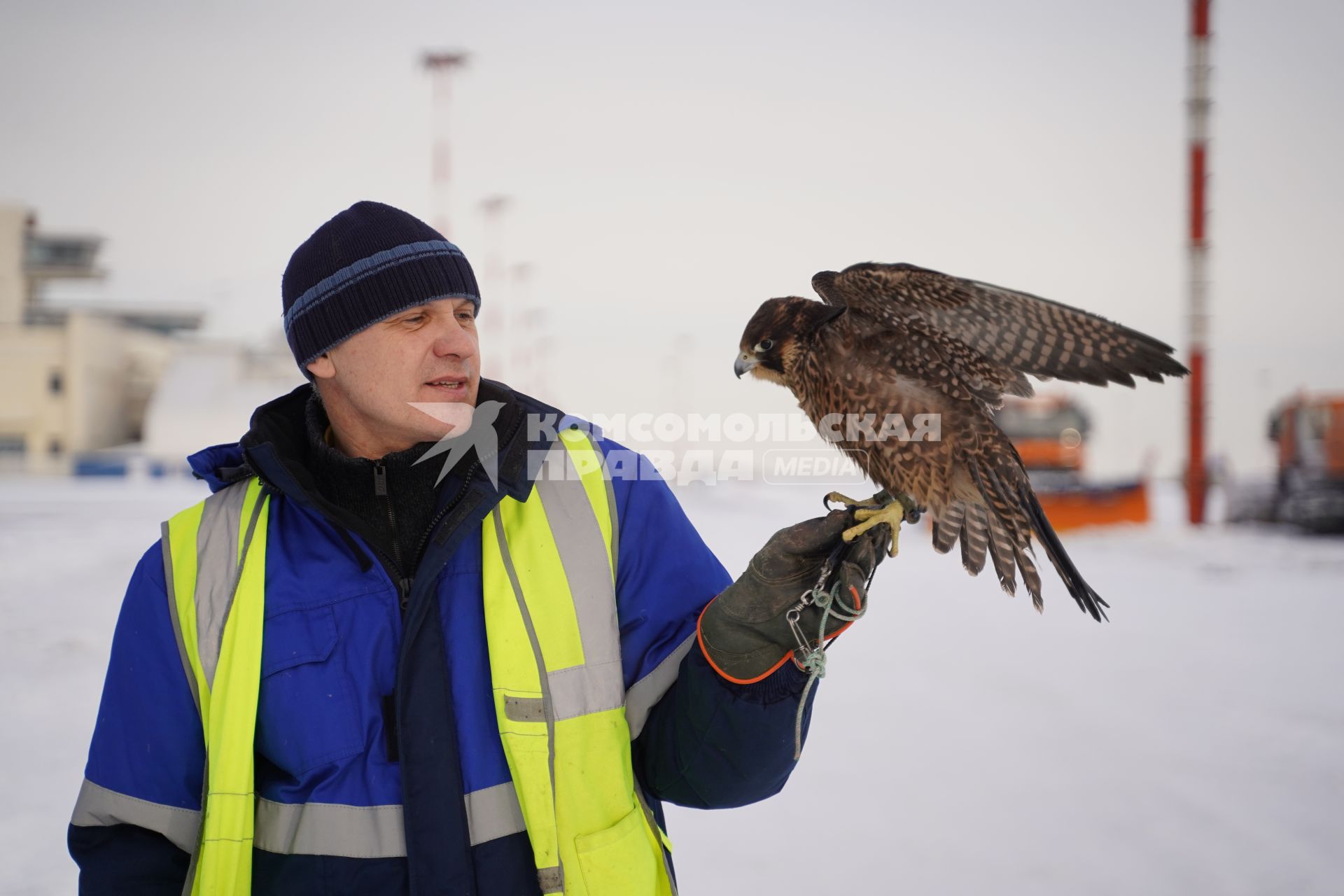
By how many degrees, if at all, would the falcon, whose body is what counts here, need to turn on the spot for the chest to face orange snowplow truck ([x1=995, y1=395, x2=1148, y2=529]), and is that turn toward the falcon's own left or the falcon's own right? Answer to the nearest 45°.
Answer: approximately 90° to the falcon's own right

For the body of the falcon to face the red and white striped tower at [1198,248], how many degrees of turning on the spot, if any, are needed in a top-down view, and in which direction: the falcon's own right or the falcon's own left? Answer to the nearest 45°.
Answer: approximately 90° to the falcon's own right

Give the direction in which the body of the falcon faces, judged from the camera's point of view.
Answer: to the viewer's left

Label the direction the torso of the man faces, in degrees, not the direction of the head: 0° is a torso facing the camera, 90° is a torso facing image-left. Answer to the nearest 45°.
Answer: approximately 0°

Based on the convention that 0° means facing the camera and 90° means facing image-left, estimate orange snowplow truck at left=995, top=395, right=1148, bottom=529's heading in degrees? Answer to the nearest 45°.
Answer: approximately 0°

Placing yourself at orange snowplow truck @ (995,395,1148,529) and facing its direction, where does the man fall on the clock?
The man is roughly at 12 o'clock from the orange snowplow truck.

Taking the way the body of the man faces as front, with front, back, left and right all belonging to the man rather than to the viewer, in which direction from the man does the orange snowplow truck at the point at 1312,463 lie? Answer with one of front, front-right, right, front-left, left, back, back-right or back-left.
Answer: back-left

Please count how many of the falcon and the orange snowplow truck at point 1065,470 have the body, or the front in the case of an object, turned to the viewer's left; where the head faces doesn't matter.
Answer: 1
